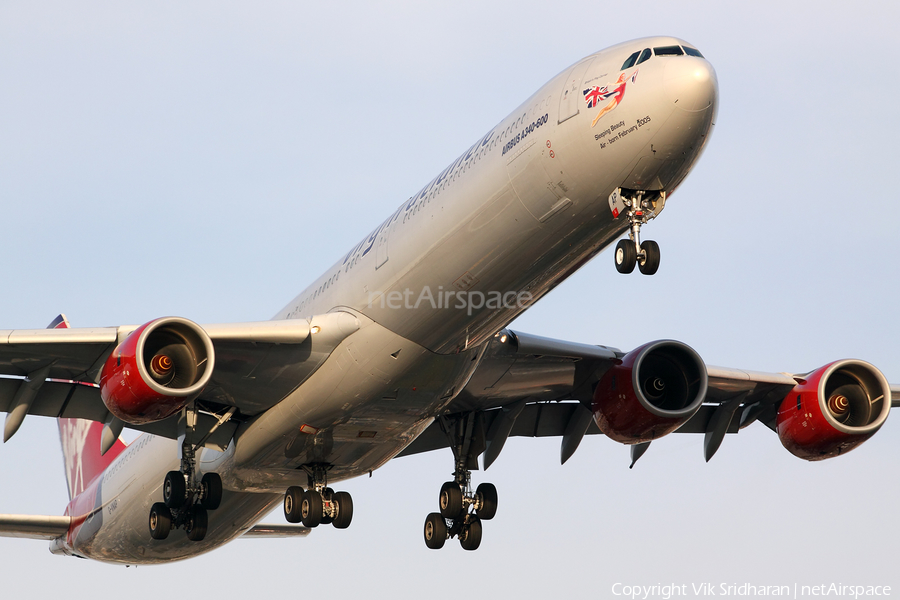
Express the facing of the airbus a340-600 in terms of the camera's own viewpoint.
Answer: facing the viewer and to the right of the viewer
